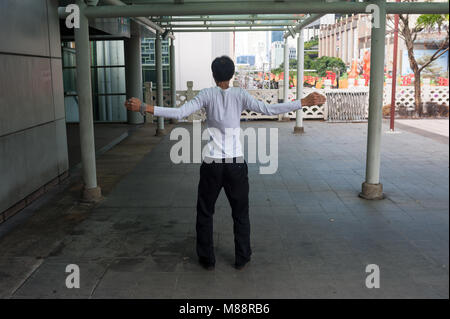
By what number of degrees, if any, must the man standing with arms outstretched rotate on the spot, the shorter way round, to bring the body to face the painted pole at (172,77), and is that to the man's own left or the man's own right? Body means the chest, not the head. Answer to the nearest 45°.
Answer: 0° — they already face it

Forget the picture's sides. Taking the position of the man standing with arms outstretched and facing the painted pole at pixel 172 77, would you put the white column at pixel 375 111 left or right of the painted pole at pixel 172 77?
right

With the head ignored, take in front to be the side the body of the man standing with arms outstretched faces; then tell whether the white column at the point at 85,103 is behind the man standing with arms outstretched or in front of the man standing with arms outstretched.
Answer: in front

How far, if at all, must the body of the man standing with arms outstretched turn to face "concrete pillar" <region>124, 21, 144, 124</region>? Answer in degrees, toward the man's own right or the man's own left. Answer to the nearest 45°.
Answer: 0° — they already face it

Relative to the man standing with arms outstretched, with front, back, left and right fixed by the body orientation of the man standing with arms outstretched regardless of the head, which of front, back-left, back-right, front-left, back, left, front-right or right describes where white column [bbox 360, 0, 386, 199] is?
front-right

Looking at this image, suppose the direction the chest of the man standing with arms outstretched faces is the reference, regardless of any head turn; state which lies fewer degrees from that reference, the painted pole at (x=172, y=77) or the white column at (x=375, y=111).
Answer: the painted pole

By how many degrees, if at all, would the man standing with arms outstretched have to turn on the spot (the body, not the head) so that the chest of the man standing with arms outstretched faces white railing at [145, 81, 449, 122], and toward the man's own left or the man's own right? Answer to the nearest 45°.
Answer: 0° — they already face it

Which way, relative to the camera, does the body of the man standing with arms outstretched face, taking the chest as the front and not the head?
away from the camera
